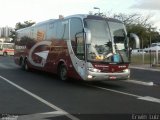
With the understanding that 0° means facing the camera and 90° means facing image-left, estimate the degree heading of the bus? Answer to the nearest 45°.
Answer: approximately 315°
